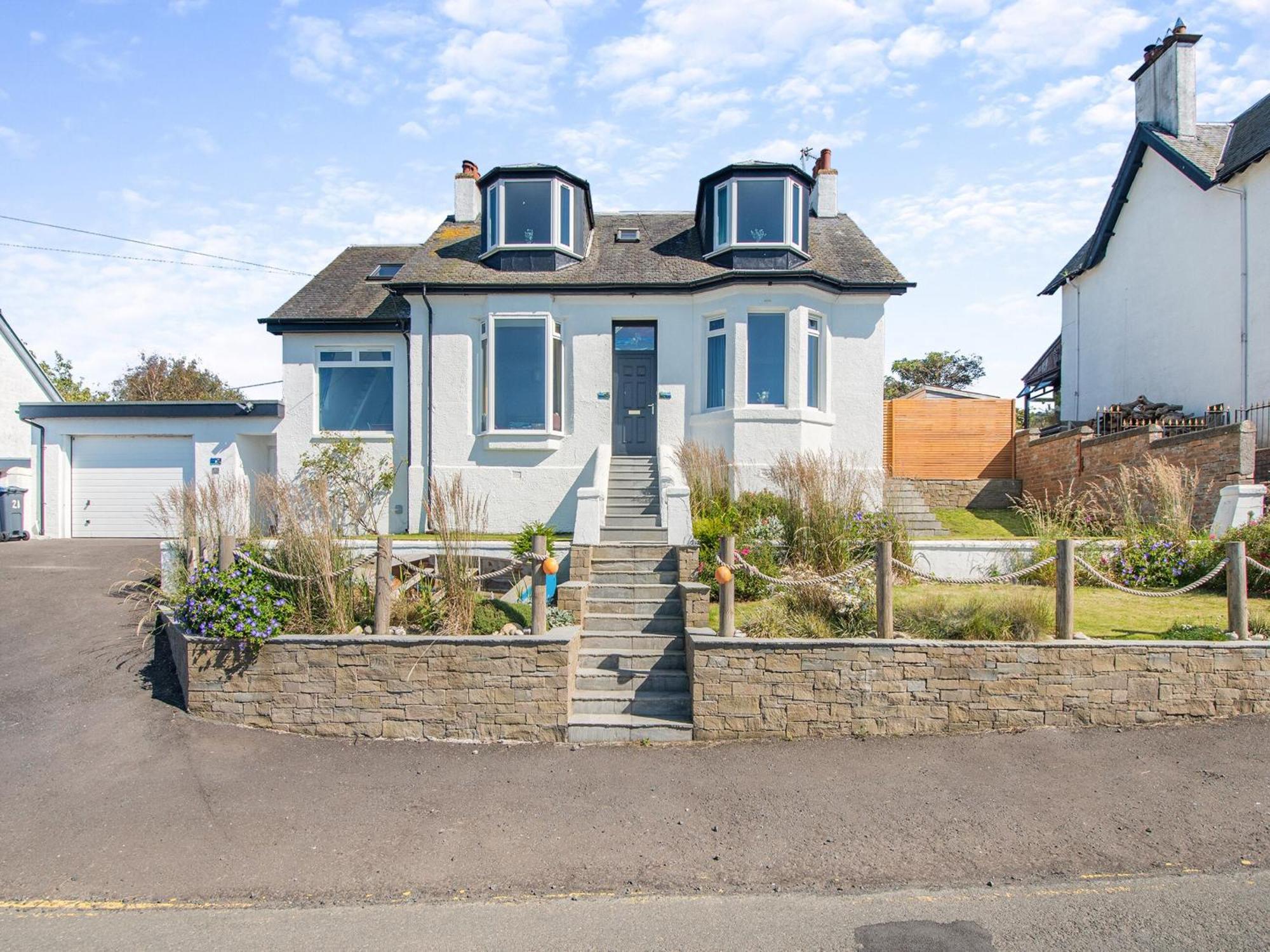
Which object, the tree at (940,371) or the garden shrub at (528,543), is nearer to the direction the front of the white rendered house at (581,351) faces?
the garden shrub

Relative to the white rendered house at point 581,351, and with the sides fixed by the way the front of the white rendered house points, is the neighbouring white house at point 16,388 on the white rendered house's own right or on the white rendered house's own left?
on the white rendered house's own right

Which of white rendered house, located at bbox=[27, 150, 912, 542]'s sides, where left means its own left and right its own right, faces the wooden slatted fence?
left

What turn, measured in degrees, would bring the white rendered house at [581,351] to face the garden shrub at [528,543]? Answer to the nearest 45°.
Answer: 0° — it already faces it

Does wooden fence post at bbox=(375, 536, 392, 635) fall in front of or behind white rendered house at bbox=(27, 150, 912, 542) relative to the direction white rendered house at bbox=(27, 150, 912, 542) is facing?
in front

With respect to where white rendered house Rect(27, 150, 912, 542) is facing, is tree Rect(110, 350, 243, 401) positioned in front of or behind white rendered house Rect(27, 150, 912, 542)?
behind

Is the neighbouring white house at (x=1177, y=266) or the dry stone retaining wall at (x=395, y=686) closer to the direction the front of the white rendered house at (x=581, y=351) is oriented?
the dry stone retaining wall

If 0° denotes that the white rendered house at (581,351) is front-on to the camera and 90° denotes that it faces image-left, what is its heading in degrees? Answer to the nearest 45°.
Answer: approximately 0°

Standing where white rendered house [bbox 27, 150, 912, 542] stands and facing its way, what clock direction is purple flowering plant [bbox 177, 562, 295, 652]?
The purple flowering plant is roughly at 1 o'clock from the white rendered house.

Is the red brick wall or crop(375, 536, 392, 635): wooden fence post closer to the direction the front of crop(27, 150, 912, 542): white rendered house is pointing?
the wooden fence post

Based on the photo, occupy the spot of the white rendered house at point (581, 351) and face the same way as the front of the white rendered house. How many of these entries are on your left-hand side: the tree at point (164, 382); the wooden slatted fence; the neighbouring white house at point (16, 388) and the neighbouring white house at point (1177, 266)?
2

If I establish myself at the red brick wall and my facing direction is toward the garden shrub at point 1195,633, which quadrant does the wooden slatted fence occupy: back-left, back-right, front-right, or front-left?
back-right

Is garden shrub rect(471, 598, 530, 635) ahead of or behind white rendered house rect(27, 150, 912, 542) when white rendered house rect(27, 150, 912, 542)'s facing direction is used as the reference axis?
ahead

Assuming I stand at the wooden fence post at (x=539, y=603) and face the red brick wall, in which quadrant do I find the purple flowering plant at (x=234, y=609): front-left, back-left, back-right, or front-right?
back-left
